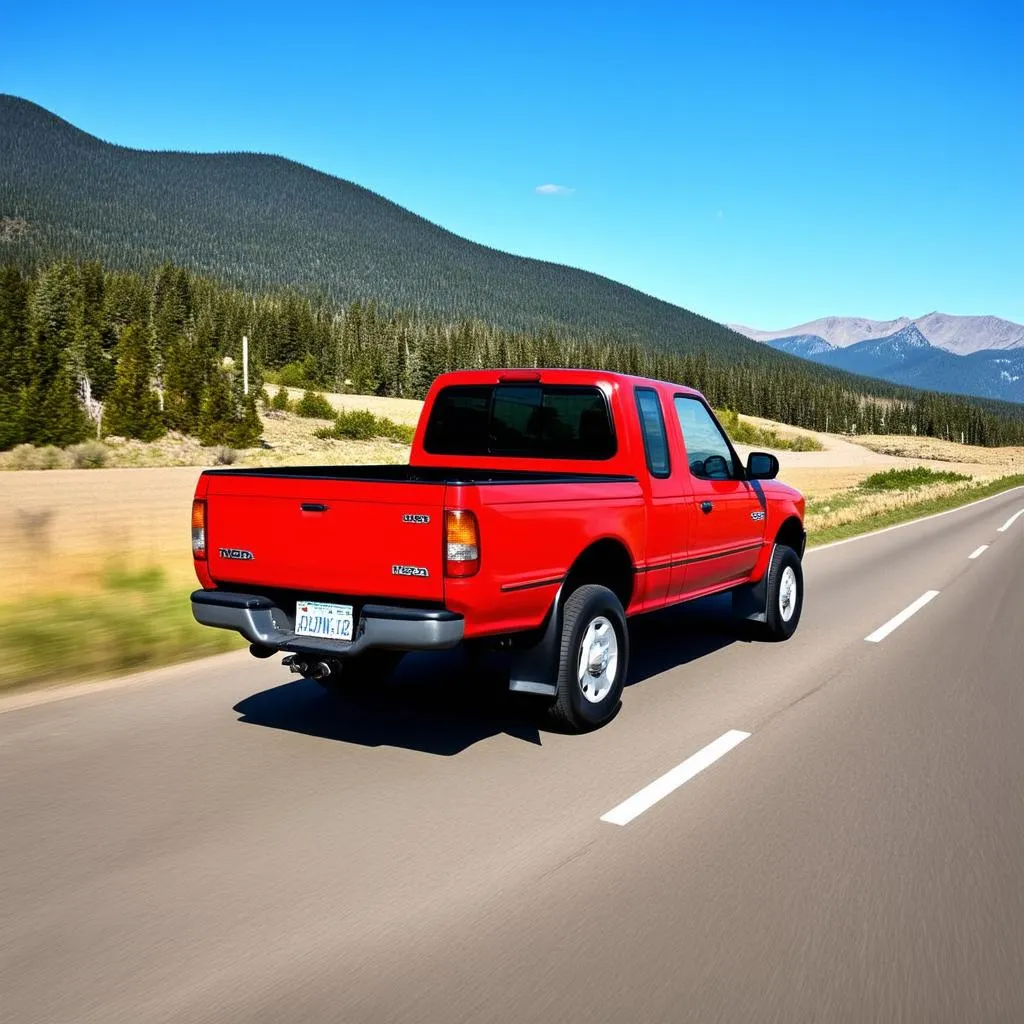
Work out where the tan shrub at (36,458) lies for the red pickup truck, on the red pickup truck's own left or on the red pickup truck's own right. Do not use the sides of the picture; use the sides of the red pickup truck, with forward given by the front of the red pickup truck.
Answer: on the red pickup truck's own left

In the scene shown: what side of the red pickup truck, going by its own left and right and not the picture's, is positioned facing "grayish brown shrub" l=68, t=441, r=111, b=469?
left

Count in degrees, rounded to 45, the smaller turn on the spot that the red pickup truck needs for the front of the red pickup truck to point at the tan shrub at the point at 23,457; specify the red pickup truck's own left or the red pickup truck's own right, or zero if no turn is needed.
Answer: approximately 90° to the red pickup truck's own left

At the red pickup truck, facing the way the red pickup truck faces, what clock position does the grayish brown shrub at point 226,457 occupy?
The grayish brown shrub is roughly at 10 o'clock from the red pickup truck.

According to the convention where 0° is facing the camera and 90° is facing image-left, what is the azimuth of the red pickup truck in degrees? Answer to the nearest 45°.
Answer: approximately 225°
